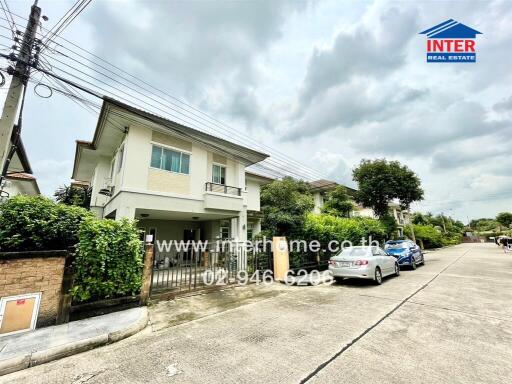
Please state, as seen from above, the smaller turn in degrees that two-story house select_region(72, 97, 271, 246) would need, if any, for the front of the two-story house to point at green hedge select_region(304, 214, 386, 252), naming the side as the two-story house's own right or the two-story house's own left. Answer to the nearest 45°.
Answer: approximately 45° to the two-story house's own left

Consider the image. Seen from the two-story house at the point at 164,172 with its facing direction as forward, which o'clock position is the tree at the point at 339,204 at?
The tree is roughly at 10 o'clock from the two-story house.

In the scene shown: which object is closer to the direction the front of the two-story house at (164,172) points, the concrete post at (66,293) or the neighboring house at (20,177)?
the concrete post

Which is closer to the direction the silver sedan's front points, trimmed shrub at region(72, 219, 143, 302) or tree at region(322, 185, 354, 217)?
the tree

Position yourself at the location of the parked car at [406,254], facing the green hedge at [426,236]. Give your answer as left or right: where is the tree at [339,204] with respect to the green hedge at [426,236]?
left

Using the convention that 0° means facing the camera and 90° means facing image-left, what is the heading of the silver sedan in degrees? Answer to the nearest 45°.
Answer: approximately 225°

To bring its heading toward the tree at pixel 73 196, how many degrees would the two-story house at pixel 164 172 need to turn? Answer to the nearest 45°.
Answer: approximately 180°

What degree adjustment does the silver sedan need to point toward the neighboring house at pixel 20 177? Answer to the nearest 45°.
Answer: approximately 135° to its left
